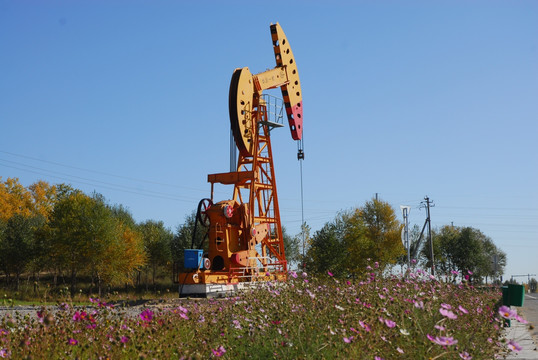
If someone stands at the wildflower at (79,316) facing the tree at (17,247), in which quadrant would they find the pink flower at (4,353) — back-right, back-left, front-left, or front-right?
back-left

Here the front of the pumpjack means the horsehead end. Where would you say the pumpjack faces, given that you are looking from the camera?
facing away from the viewer and to the right of the viewer

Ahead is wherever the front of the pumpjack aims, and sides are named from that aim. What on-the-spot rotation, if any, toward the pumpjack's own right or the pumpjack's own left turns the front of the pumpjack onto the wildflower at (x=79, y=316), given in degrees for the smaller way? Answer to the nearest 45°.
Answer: approximately 135° to the pumpjack's own right

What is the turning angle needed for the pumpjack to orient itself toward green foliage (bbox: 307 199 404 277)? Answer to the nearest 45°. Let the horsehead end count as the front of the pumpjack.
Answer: approximately 45° to its left

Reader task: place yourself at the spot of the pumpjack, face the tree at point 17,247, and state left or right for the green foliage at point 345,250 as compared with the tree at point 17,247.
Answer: right

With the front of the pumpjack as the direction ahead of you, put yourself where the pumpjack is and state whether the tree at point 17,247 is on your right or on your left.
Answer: on your left

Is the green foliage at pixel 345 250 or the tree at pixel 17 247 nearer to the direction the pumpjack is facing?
the green foliage

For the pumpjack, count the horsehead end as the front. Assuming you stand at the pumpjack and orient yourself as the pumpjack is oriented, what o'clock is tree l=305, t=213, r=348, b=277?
The tree is roughly at 11 o'clock from the pumpjack.

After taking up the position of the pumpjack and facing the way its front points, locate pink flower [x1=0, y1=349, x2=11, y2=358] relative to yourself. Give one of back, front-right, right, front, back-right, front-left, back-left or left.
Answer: back-right
